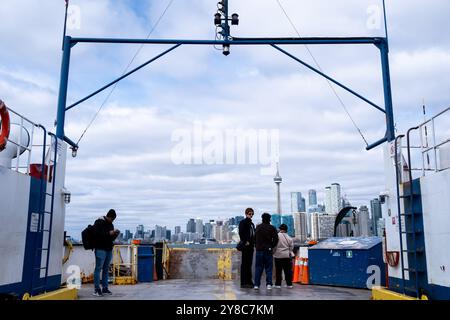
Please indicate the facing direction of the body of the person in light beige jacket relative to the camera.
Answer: away from the camera

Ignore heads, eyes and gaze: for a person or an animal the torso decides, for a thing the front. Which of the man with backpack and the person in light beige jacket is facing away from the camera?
the person in light beige jacket

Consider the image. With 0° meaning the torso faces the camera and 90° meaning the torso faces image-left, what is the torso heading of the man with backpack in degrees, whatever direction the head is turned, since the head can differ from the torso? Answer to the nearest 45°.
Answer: approximately 270°

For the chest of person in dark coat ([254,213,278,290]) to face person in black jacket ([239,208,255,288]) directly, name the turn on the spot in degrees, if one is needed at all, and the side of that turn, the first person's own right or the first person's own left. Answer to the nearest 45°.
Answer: approximately 45° to the first person's own left

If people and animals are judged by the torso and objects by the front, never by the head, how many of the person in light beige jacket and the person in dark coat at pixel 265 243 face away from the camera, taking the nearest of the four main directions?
2

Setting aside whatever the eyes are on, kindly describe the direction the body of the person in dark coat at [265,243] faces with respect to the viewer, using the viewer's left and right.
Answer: facing away from the viewer

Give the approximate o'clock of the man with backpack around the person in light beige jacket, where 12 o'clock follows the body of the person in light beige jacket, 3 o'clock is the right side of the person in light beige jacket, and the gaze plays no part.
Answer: The man with backpack is roughly at 8 o'clock from the person in light beige jacket.

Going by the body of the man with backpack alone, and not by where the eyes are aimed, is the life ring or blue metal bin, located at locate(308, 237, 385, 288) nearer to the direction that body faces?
the blue metal bin

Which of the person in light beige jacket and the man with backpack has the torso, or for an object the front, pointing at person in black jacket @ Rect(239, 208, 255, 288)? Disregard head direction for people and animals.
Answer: the man with backpack

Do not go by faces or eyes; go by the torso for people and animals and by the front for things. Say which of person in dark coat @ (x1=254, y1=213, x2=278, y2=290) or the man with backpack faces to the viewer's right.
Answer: the man with backpack

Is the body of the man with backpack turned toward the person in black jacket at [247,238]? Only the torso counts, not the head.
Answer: yes

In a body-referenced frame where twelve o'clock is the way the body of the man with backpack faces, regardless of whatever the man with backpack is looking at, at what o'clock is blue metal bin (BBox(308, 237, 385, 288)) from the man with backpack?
The blue metal bin is roughly at 12 o'clock from the man with backpack.

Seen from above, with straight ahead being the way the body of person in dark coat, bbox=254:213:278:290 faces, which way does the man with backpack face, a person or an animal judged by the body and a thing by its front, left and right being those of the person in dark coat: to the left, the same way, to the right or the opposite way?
to the right

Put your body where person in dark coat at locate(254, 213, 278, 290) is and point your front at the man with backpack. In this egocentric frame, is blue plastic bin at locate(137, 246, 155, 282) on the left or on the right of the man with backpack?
right

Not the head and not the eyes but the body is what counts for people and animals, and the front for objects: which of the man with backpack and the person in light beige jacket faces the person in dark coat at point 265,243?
the man with backpack

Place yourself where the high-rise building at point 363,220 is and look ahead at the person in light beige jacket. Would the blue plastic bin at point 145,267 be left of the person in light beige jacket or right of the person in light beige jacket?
right

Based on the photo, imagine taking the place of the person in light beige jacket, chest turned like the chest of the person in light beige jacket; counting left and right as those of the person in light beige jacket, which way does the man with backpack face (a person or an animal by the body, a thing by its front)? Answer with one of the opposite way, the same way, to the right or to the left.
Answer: to the right
